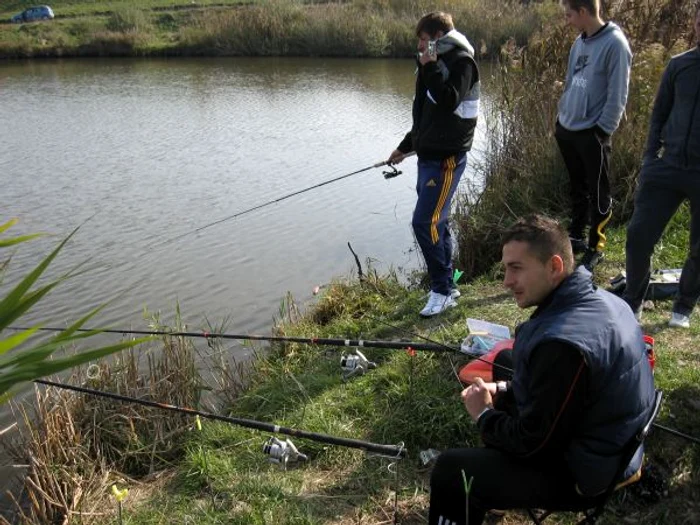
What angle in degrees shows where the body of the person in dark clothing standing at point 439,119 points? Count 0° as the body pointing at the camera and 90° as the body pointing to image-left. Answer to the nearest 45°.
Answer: approximately 45°

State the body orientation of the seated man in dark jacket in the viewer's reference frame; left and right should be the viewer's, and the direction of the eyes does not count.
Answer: facing to the left of the viewer

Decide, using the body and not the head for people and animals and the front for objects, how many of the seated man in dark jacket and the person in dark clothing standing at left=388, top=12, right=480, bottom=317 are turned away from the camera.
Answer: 0

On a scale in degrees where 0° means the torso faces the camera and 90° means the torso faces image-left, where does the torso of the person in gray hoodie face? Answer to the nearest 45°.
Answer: approximately 45°

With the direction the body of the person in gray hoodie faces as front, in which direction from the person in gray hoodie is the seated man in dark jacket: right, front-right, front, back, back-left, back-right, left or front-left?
front-left

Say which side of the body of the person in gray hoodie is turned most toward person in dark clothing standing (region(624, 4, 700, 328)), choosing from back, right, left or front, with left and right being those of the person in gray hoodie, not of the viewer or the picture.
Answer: left

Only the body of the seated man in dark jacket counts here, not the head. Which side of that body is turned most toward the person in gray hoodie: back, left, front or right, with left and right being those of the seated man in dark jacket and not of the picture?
right

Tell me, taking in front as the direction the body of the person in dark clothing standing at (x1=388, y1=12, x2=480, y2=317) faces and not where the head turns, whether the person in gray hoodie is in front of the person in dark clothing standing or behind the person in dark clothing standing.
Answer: behind

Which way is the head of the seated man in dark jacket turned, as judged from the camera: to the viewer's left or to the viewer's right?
to the viewer's left

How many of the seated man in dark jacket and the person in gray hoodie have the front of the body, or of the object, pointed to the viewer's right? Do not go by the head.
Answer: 0

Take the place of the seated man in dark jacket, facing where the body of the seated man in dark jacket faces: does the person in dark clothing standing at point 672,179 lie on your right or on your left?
on your right

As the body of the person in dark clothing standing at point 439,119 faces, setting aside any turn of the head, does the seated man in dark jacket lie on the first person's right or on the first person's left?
on the first person's left
